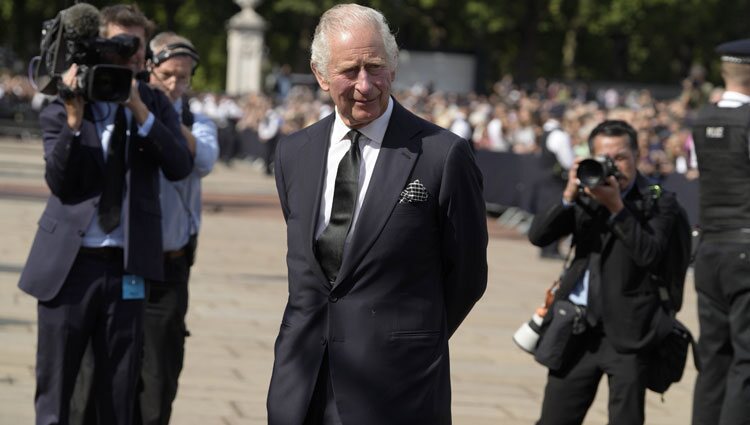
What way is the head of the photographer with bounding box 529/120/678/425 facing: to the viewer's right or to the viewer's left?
to the viewer's left

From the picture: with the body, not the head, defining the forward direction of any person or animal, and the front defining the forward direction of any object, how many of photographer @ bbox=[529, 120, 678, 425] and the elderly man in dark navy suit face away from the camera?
0

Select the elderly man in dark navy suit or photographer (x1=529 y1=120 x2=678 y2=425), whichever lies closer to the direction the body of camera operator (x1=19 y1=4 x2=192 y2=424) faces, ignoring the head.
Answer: the elderly man in dark navy suit

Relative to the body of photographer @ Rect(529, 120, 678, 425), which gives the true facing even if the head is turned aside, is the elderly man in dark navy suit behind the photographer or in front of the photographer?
in front

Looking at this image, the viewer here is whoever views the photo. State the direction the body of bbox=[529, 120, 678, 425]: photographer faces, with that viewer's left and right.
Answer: facing the viewer and to the left of the viewer

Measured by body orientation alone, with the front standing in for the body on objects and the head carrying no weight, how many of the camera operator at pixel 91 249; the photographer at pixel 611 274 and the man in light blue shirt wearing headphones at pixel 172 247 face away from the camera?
0

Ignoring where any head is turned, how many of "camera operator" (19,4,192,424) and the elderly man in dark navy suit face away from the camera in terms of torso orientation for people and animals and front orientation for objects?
0

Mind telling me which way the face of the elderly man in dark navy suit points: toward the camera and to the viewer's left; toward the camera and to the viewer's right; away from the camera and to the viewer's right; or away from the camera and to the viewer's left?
toward the camera and to the viewer's right
